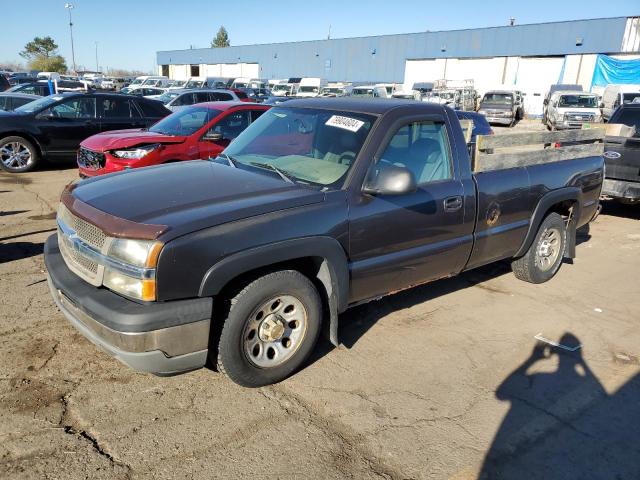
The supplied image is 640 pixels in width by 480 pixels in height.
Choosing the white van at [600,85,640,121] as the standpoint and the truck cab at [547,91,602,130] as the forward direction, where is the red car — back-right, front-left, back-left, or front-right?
front-left

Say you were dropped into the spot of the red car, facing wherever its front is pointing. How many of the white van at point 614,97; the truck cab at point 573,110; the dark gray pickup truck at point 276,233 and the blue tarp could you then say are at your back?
3

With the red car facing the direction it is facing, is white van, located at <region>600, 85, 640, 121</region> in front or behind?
behind

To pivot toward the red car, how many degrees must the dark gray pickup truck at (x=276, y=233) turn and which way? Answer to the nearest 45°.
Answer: approximately 90° to its right

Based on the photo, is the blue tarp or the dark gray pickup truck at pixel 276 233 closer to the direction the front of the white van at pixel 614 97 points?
the dark gray pickup truck

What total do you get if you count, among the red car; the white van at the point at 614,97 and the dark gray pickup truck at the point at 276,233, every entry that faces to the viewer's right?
0

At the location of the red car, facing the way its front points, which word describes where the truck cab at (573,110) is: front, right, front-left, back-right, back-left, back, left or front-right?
back

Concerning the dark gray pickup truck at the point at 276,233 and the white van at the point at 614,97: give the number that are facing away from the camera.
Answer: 0

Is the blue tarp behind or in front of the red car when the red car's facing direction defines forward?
behind

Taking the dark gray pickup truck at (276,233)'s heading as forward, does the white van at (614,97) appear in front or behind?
behind

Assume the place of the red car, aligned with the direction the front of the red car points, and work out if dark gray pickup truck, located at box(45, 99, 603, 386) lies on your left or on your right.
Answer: on your left

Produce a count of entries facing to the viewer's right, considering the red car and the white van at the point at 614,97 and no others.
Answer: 0

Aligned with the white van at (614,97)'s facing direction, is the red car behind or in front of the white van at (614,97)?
in front
